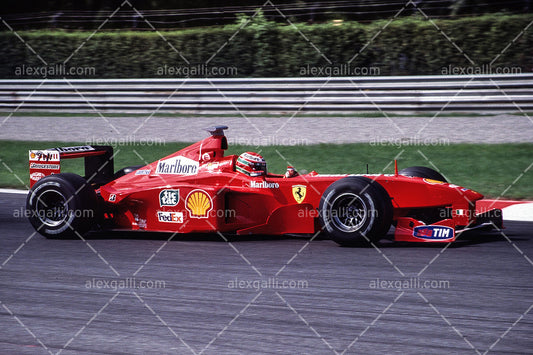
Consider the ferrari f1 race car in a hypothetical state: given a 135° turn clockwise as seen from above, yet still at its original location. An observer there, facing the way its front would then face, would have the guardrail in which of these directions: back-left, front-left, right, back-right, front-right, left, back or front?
right

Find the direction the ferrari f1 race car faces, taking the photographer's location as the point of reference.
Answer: facing the viewer and to the right of the viewer
